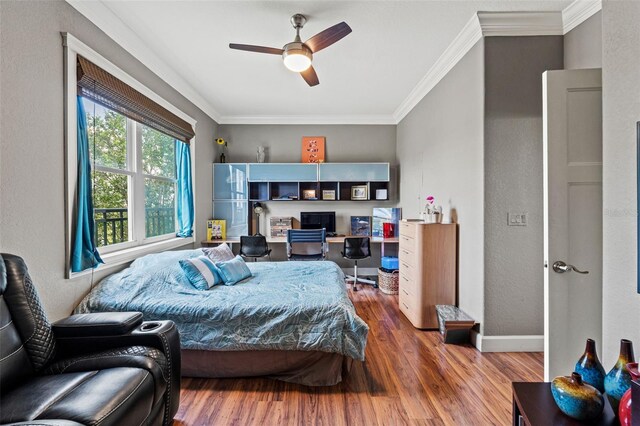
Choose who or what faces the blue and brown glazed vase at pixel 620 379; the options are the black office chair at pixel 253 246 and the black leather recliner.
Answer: the black leather recliner

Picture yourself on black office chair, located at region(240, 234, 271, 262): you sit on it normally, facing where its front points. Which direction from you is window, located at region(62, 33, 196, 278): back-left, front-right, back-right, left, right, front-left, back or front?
back-left

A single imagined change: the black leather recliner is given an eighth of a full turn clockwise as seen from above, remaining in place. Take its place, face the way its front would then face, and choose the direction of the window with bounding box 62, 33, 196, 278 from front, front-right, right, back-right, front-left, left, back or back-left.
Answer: back

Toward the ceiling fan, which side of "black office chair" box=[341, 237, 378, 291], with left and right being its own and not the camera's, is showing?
back

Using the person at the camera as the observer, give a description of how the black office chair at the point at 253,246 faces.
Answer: facing away from the viewer

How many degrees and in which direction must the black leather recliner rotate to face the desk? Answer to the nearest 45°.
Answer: approximately 90° to its left

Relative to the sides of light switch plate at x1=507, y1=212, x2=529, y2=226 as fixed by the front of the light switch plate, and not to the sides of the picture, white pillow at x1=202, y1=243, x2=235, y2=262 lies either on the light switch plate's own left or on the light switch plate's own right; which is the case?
on the light switch plate's own right

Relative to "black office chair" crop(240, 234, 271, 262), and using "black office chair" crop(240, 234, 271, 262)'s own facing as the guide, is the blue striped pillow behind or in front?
behind

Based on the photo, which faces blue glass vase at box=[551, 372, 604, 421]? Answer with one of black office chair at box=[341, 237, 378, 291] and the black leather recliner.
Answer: the black leather recliner

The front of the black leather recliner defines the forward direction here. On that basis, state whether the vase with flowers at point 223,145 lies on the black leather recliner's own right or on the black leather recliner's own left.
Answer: on the black leather recliner's own left

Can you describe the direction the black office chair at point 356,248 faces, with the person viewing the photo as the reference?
facing away from the viewer

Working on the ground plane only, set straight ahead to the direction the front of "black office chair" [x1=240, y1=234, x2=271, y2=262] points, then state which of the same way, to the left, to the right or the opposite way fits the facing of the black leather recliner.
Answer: to the right
